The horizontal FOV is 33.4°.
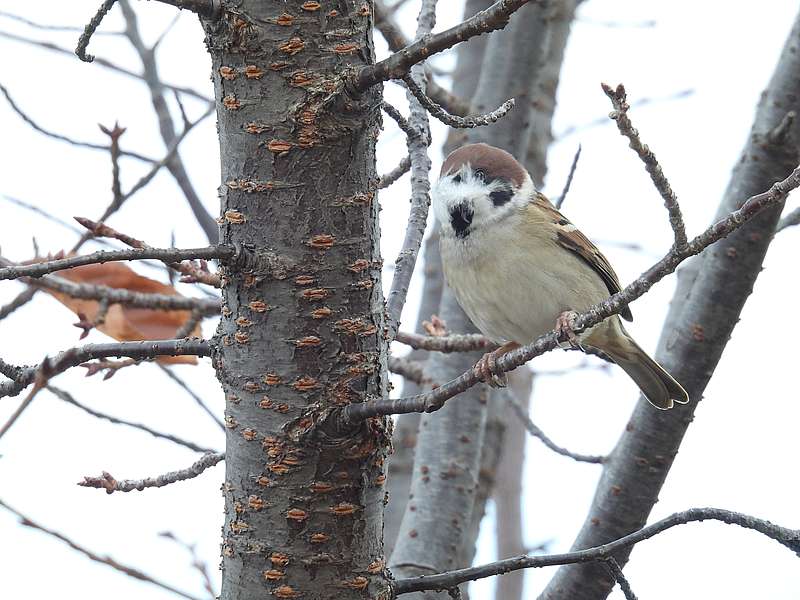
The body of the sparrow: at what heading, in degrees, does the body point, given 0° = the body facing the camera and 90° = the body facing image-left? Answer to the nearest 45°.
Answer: approximately 45°

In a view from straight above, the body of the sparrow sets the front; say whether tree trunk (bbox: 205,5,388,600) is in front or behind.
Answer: in front
